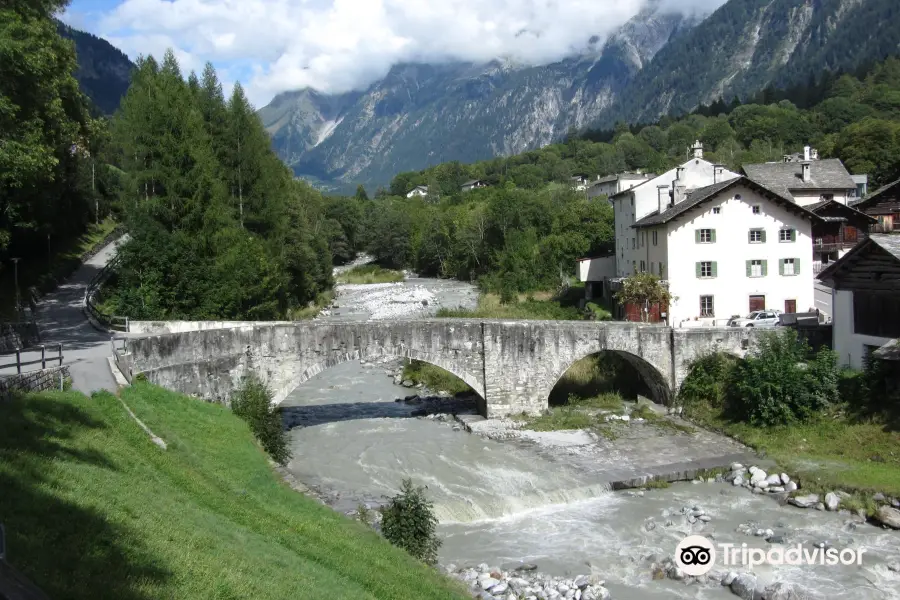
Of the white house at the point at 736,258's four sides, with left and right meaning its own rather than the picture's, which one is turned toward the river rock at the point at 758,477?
front

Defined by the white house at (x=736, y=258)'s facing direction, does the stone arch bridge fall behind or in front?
in front

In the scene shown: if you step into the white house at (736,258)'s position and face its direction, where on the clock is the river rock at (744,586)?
The river rock is roughly at 12 o'clock from the white house.

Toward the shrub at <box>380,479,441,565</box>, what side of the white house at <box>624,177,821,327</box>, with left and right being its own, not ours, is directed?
front

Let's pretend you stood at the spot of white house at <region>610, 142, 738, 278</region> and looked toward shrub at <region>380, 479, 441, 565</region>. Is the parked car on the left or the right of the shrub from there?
left

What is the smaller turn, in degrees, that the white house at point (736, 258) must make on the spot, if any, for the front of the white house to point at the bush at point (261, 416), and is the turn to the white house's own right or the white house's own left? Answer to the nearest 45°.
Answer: approximately 45° to the white house's own right

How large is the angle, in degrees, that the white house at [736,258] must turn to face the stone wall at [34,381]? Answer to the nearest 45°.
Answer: approximately 45° to its right

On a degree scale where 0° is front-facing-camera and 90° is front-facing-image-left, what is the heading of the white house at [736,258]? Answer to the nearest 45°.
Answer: approximately 0°

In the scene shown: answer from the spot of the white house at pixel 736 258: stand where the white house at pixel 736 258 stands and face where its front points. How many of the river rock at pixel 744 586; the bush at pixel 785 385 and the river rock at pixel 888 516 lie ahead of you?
3

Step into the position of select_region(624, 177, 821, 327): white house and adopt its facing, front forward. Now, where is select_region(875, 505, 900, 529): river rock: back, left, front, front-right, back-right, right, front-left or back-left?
front

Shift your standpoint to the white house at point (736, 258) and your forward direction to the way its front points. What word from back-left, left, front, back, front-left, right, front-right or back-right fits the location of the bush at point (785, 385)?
front

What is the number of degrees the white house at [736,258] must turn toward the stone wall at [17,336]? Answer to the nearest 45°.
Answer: approximately 45° to its right

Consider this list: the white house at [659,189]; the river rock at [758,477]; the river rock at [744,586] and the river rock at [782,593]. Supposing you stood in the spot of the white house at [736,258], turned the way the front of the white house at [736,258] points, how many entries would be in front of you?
3

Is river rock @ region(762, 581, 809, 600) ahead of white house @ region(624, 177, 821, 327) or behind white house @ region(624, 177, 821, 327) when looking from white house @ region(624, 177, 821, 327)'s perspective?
ahead
